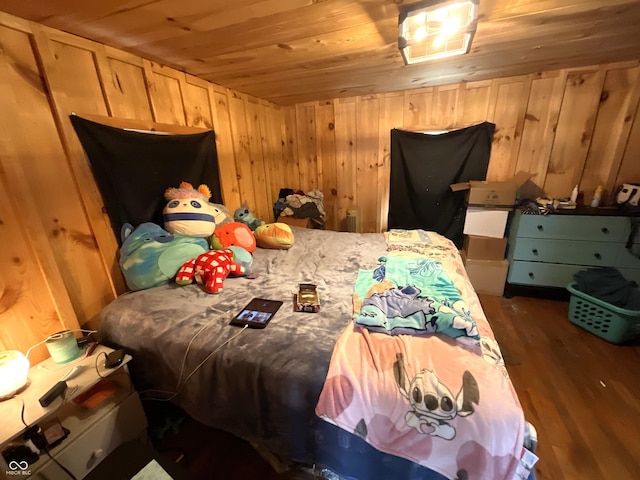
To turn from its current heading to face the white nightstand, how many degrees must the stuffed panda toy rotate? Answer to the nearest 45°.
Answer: approximately 45° to its right

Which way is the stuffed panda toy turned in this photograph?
toward the camera

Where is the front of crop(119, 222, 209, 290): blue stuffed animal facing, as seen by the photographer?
facing the viewer and to the right of the viewer

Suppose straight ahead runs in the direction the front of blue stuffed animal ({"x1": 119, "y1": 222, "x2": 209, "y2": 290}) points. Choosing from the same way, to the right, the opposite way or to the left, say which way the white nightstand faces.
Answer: the same way

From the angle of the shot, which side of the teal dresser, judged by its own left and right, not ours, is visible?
front

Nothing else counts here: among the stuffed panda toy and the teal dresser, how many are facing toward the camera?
2

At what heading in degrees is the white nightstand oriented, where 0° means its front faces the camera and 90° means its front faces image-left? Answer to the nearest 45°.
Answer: approximately 315°

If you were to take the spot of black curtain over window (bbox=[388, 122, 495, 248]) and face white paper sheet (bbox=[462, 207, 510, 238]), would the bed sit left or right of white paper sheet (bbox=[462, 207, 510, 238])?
right
